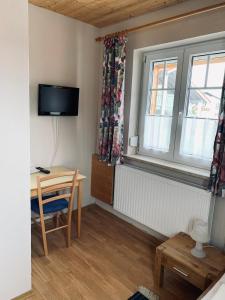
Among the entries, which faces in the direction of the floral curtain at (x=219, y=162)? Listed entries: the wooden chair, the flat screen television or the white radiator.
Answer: the flat screen television

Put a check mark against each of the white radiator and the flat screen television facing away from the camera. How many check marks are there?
0

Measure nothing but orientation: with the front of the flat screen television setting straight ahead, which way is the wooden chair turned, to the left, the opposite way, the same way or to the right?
the opposite way

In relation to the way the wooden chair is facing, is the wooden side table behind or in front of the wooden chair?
behind

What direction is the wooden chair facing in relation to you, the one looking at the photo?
facing away from the viewer and to the left of the viewer

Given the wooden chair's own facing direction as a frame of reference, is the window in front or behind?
behind

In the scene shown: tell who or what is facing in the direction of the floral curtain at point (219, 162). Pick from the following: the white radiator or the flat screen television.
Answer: the flat screen television

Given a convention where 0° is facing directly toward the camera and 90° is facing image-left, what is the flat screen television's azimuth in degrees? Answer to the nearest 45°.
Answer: approximately 315°

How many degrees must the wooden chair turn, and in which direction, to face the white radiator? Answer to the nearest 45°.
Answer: approximately 135° to its right

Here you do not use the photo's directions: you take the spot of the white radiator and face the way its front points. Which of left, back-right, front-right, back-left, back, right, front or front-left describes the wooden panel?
right

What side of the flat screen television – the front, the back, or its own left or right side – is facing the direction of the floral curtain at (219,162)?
front

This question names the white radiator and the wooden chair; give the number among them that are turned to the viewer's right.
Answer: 0

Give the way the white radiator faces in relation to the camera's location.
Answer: facing the viewer and to the left of the viewer

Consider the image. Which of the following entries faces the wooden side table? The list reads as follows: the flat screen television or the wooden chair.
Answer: the flat screen television

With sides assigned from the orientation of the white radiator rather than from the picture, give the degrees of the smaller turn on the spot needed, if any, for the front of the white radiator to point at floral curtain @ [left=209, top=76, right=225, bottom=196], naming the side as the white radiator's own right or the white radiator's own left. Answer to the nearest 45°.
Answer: approximately 90° to the white radiator's own left
